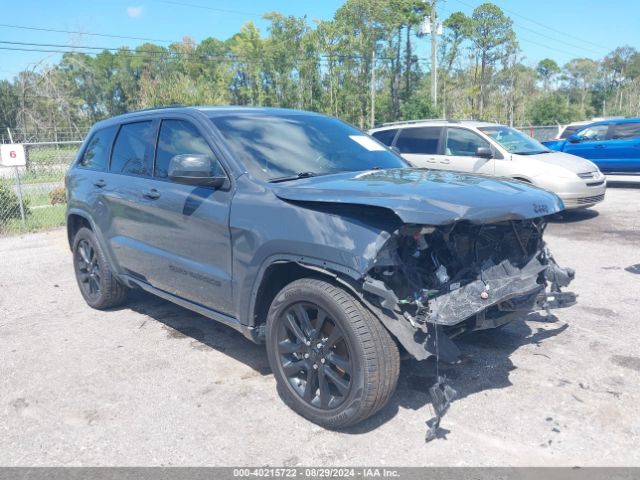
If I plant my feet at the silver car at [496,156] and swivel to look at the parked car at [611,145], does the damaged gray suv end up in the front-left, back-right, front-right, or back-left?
back-right

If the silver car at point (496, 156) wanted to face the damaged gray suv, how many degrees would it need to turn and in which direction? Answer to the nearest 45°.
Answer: approximately 45° to its right

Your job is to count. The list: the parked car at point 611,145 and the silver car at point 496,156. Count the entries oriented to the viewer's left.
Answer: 1

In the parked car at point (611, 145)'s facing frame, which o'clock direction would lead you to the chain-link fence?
The chain-link fence is roughly at 11 o'clock from the parked car.

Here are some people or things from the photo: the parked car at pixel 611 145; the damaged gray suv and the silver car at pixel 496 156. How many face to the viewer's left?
1

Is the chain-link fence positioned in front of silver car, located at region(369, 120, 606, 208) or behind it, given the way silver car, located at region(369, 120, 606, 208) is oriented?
behind

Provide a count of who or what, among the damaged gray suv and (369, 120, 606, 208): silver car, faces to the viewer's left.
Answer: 0

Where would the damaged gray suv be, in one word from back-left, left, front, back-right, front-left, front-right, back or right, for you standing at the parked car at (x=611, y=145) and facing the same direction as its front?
left

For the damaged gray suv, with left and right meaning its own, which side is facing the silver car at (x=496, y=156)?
left

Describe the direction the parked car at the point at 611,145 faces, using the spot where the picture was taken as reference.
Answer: facing to the left of the viewer
